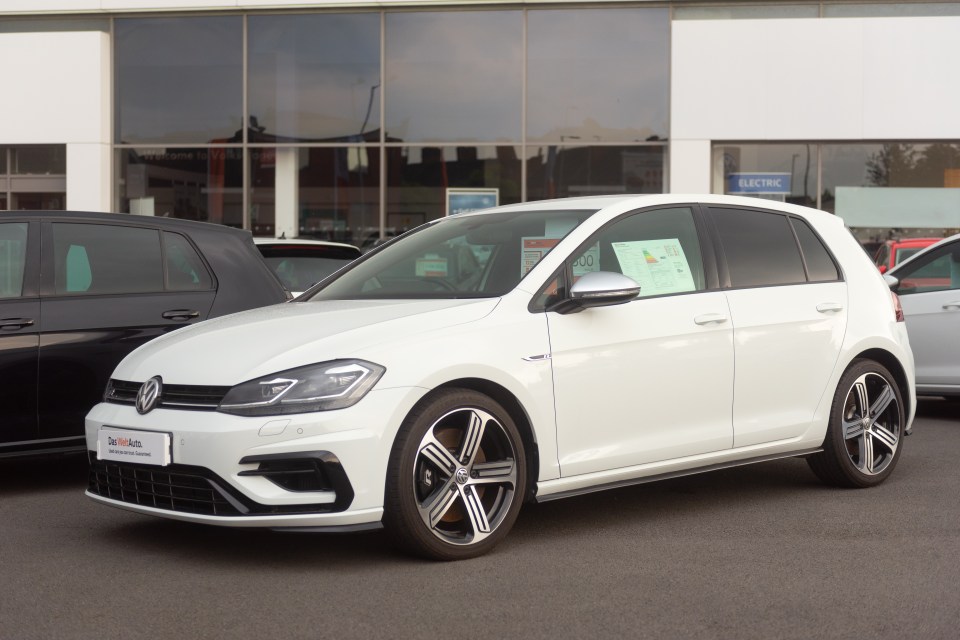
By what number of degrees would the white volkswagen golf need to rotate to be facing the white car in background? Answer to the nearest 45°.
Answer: approximately 135° to its right

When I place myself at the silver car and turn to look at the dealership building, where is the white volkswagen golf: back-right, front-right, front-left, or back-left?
back-left

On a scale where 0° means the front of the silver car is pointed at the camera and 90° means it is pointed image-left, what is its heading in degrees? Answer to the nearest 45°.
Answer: approximately 90°

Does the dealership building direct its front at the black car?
yes

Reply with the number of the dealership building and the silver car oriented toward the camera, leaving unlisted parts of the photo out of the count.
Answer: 1

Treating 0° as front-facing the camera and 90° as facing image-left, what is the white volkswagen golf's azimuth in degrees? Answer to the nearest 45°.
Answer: approximately 45°

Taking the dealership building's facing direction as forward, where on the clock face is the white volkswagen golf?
The white volkswagen golf is roughly at 12 o'clock from the dealership building.

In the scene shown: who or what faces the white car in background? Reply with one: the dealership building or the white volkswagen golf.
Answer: the dealership building

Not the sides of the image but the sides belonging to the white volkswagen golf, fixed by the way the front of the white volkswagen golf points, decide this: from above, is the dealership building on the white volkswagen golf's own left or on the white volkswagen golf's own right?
on the white volkswagen golf's own right

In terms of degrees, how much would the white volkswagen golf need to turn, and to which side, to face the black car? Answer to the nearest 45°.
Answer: approximately 90° to its right

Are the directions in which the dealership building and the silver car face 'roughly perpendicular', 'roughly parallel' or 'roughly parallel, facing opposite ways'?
roughly perpendicular
